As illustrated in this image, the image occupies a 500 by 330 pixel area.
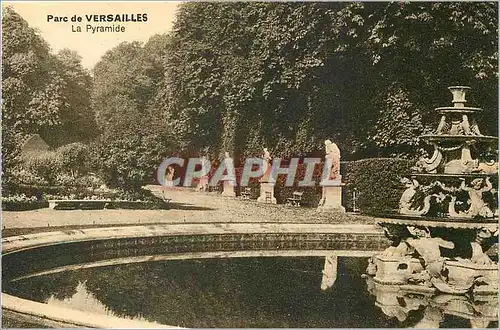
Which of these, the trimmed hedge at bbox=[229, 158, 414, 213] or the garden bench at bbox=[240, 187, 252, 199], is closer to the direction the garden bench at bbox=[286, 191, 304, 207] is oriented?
the garden bench

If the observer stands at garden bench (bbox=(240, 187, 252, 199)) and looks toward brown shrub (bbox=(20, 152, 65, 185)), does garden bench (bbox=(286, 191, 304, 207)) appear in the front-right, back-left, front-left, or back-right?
back-left

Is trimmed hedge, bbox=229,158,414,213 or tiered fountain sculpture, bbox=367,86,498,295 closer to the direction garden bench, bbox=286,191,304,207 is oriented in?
the tiered fountain sculpture

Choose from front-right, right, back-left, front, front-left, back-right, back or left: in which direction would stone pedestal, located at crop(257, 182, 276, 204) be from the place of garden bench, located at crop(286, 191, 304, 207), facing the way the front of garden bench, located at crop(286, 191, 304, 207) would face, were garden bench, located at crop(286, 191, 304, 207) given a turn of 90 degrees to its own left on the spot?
back-right

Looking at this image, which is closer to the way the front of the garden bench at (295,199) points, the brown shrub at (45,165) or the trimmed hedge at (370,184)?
the brown shrub

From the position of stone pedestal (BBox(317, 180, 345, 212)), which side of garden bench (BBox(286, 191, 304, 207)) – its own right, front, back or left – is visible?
left

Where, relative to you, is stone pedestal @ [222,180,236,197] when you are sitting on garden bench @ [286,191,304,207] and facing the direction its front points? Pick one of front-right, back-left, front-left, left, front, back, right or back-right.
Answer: front-right

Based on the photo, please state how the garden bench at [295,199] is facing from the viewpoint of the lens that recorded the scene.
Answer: facing the viewer and to the left of the viewer
